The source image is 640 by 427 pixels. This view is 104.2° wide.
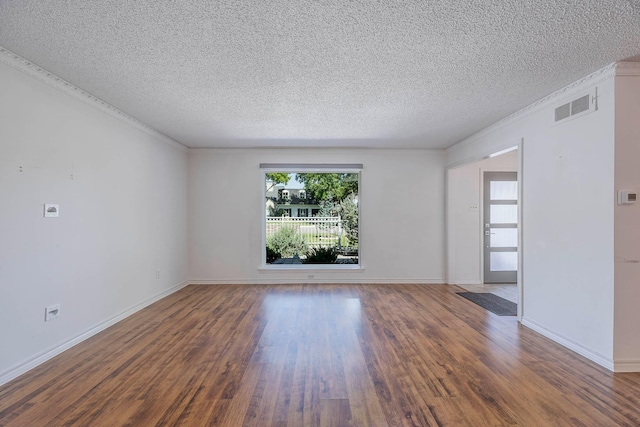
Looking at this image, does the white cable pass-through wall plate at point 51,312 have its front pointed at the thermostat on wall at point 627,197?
yes

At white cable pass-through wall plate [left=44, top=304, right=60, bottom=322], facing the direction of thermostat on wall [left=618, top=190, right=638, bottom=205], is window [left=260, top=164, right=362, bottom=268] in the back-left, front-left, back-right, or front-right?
front-left

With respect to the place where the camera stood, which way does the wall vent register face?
facing the viewer and to the left of the viewer

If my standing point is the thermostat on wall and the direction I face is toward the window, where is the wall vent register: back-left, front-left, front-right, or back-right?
front-right

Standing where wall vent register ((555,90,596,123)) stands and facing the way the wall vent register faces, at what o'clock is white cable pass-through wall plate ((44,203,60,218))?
The white cable pass-through wall plate is roughly at 12 o'clock from the wall vent register.

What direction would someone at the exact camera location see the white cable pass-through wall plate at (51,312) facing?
facing the viewer and to the right of the viewer

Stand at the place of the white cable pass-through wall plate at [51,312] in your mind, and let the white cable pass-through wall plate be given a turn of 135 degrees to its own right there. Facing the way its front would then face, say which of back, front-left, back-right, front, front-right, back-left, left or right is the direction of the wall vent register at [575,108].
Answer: back-left
